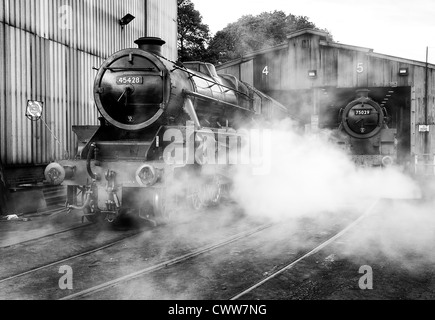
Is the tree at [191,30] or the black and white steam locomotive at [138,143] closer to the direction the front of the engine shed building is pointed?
the black and white steam locomotive

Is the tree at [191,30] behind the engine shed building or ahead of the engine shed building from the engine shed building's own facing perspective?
behind

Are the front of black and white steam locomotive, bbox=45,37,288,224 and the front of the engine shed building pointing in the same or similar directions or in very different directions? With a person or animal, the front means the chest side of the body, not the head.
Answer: same or similar directions

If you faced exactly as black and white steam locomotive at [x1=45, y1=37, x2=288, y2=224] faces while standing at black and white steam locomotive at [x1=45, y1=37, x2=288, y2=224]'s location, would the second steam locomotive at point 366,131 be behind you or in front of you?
behind

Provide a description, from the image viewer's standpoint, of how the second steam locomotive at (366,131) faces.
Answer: facing the viewer

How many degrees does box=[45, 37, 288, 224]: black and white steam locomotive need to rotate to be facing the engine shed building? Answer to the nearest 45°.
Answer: approximately 180°

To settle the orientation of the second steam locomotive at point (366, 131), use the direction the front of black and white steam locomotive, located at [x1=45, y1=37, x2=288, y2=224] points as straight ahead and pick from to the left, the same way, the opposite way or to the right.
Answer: the same way

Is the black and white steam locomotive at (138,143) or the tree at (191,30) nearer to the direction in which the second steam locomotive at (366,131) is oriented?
the black and white steam locomotive

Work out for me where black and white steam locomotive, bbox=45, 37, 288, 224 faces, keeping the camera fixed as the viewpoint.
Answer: facing the viewer and to the left of the viewer

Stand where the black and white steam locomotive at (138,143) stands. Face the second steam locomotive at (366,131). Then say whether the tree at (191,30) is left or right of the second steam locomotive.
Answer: left

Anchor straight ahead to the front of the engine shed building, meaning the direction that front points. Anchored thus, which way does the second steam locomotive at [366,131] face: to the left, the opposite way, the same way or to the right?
the same way

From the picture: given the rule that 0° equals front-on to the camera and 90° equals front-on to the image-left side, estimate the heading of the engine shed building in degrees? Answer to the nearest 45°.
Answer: approximately 0°

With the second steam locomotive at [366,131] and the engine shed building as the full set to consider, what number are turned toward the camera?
2
